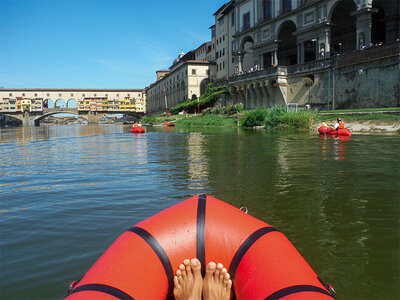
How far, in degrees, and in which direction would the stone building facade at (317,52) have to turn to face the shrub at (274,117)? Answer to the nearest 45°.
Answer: approximately 45° to its left

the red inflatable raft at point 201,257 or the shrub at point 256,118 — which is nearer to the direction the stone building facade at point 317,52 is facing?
the shrub

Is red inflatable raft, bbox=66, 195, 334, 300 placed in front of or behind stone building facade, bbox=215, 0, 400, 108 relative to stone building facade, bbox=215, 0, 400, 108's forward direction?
in front

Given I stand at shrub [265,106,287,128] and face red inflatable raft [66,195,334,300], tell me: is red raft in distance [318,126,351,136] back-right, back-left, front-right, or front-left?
front-left

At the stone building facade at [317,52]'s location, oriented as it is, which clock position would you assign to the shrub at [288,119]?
The shrub is roughly at 11 o'clock from the stone building facade.

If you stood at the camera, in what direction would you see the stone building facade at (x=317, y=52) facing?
facing the viewer and to the left of the viewer

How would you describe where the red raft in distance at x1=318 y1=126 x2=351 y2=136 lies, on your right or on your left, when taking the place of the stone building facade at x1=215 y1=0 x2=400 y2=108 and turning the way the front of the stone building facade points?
on your left

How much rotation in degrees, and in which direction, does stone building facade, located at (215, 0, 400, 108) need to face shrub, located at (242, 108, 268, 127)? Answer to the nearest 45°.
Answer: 0° — it already faces it
